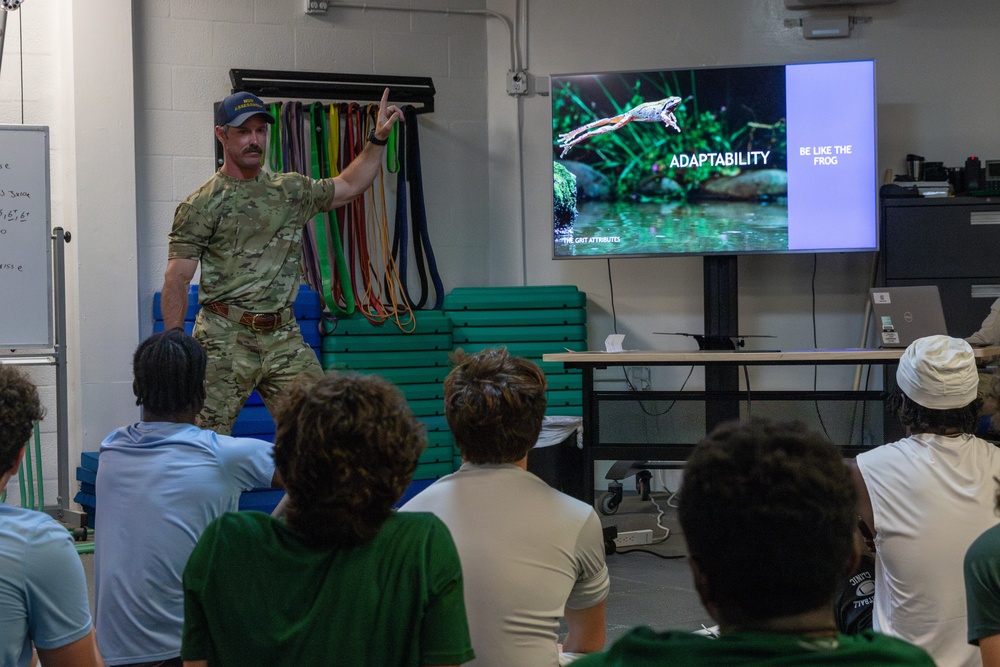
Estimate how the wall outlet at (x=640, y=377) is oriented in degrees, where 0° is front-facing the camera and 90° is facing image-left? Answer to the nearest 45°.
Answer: approximately 0°

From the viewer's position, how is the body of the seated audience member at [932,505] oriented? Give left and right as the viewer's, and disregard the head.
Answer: facing away from the viewer

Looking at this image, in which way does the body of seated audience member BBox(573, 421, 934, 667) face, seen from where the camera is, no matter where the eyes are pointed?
away from the camera

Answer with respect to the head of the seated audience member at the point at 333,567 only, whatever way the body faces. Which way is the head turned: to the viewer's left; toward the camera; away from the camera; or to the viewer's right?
away from the camera

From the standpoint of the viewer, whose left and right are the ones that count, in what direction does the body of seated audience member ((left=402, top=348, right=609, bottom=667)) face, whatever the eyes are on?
facing away from the viewer

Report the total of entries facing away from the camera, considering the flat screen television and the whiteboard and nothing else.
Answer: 0

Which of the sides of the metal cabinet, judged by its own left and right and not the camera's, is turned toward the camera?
front

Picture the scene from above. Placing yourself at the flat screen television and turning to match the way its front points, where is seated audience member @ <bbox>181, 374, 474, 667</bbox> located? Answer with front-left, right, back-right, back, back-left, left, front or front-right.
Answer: front

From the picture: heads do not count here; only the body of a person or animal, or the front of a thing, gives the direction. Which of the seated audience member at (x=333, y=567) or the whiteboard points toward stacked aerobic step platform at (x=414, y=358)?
the seated audience member

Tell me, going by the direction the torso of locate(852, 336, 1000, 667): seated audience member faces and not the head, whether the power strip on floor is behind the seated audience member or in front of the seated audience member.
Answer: in front

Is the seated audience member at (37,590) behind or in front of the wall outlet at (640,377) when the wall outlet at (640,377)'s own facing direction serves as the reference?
in front

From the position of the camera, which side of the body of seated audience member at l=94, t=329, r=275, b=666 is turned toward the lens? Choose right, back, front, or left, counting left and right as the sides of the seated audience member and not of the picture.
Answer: back

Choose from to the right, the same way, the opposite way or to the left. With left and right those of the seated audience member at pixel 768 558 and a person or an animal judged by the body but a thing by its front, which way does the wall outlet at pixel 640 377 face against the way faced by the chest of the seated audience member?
the opposite way

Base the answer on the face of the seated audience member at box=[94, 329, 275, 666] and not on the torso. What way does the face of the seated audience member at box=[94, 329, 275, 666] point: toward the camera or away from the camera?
away from the camera

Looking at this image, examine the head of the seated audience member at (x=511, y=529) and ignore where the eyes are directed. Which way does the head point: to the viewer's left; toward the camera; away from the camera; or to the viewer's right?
away from the camera
